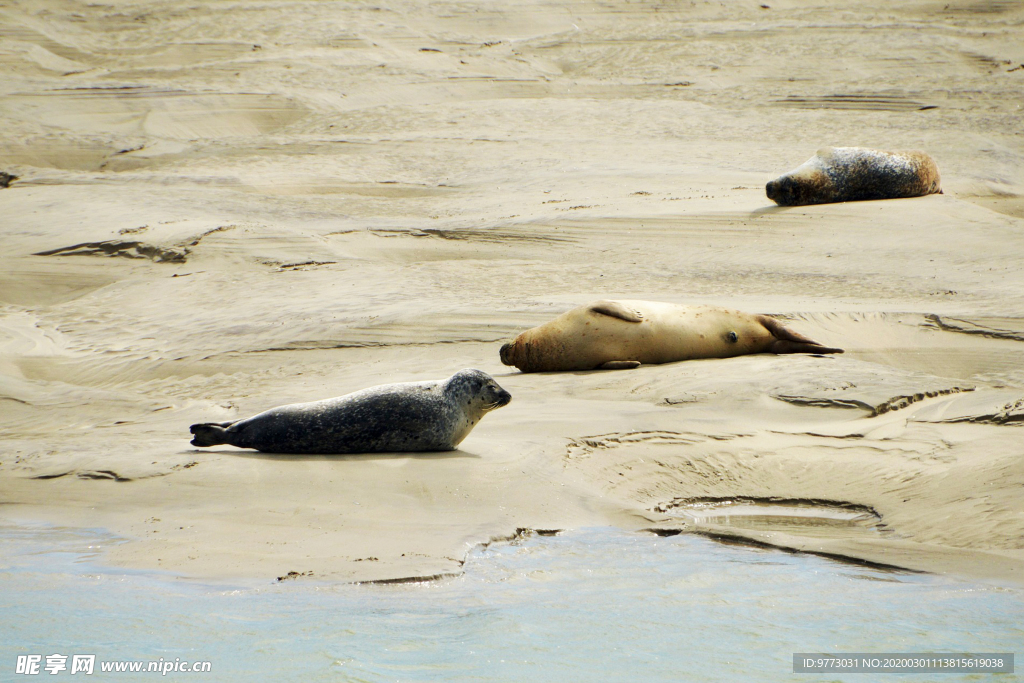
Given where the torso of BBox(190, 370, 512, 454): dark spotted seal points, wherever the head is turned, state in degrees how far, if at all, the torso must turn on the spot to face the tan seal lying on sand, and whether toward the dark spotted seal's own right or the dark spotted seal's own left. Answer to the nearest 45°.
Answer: approximately 45° to the dark spotted seal's own left

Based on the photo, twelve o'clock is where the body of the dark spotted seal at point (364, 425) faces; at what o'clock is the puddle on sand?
The puddle on sand is roughly at 1 o'clock from the dark spotted seal.

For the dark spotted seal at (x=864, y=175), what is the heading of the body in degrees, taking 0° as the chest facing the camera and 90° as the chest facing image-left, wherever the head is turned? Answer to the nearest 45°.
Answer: approximately 90°

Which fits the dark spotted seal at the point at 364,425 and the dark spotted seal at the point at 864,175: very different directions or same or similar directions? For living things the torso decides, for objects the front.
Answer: very different directions

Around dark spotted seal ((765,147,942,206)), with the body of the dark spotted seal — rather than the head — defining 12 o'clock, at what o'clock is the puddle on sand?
The puddle on sand is roughly at 9 o'clock from the dark spotted seal.

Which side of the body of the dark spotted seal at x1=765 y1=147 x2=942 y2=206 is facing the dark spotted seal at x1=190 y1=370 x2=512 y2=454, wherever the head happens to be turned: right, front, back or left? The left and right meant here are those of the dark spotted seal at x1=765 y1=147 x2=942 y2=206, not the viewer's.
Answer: left

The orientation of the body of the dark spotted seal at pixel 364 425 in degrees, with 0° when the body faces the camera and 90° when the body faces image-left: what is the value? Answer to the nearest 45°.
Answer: approximately 270°

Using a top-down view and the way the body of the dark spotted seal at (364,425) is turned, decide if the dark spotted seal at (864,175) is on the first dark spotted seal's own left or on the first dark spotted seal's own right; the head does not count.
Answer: on the first dark spotted seal's own left

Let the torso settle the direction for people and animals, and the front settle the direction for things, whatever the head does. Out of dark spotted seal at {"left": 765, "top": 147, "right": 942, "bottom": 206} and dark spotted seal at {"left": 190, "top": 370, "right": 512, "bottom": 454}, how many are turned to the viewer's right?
1
